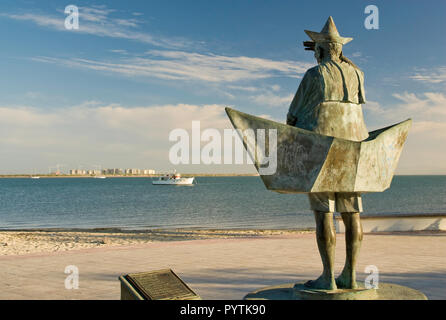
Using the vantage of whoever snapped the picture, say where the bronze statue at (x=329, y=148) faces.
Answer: facing away from the viewer and to the left of the viewer

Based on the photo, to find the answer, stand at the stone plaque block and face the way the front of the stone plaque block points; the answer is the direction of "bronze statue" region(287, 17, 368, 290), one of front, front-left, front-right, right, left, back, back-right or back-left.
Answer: front-left

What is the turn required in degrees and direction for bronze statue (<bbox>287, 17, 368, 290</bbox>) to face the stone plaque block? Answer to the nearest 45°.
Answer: approximately 45° to its left

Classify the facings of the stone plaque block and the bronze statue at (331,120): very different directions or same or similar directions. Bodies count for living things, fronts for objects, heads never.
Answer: very different directions

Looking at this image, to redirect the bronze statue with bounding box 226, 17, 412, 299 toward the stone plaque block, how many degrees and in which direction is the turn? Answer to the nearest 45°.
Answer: approximately 45° to its left

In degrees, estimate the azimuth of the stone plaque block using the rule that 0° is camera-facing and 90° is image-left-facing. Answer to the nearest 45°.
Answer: approximately 315°

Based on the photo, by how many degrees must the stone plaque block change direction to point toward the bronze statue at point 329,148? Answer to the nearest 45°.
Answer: approximately 45° to its left
